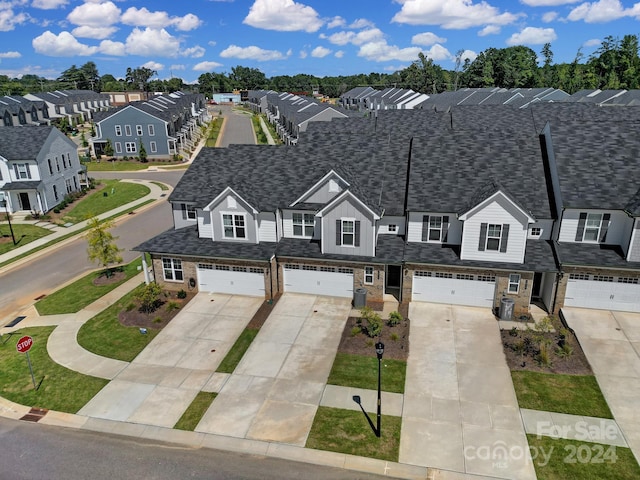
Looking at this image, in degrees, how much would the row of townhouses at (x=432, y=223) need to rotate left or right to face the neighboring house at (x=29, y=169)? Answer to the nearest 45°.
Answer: approximately 90° to its right

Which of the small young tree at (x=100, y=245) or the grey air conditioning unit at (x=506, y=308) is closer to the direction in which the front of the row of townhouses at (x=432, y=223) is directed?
the grey air conditioning unit

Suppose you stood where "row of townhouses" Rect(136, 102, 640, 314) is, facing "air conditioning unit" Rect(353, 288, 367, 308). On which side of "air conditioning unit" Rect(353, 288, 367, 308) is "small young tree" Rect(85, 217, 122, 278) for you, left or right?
right

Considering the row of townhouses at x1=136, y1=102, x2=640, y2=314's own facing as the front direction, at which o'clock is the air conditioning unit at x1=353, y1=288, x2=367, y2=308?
The air conditioning unit is roughly at 2 o'clock from the row of townhouses.

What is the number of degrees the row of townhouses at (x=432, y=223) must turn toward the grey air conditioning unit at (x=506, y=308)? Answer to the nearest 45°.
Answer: approximately 45° to its left

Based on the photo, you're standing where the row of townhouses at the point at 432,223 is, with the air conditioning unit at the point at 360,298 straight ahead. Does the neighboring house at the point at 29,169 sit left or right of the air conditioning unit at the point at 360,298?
right

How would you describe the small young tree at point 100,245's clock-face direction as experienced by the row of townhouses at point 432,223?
The small young tree is roughly at 3 o'clock from the row of townhouses.

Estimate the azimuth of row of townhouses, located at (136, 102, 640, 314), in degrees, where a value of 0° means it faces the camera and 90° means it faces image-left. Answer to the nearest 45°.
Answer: approximately 0°
